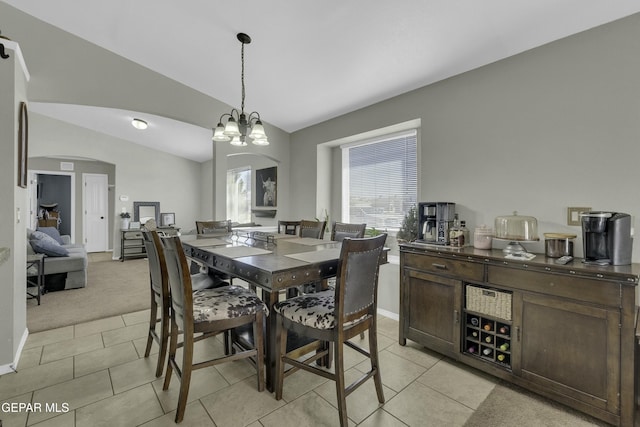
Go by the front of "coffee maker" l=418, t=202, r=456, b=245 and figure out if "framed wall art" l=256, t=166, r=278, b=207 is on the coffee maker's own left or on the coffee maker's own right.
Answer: on the coffee maker's own right

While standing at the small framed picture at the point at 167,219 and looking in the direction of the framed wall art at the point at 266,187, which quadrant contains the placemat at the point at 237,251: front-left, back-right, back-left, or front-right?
front-right

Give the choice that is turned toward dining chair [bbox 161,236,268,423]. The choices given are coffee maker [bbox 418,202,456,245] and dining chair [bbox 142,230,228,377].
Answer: the coffee maker

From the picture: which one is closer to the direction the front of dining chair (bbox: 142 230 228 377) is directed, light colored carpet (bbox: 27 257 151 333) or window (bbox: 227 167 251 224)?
the window

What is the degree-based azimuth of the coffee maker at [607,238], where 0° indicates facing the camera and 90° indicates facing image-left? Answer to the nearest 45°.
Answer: approximately 45°

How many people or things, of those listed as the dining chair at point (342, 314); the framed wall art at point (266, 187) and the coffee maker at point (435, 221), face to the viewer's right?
0

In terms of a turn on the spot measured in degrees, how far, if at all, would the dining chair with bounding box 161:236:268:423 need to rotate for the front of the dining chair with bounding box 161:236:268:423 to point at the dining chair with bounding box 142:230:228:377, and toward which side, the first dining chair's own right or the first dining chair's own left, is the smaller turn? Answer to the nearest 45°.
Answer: approximately 90° to the first dining chair's own left

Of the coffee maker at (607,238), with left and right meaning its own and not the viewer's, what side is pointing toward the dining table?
front

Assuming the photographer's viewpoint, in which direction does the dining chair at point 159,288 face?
facing away from the viewer and to the right of the viewer

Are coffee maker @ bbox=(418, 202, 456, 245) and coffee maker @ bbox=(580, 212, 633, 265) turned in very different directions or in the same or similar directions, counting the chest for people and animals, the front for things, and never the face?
same or similar directions

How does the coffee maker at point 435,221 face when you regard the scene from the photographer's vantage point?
facing the viewer and to the left of the viewer

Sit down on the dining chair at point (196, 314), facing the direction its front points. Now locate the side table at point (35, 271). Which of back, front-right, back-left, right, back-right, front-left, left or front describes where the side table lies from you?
left

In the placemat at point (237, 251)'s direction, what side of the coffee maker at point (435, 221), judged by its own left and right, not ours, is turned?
front

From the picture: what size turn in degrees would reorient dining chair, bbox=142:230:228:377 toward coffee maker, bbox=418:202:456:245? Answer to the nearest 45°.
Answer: approximately 45° to its right

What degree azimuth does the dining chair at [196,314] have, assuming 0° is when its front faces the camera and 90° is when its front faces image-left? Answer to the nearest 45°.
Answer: approximately 225°
